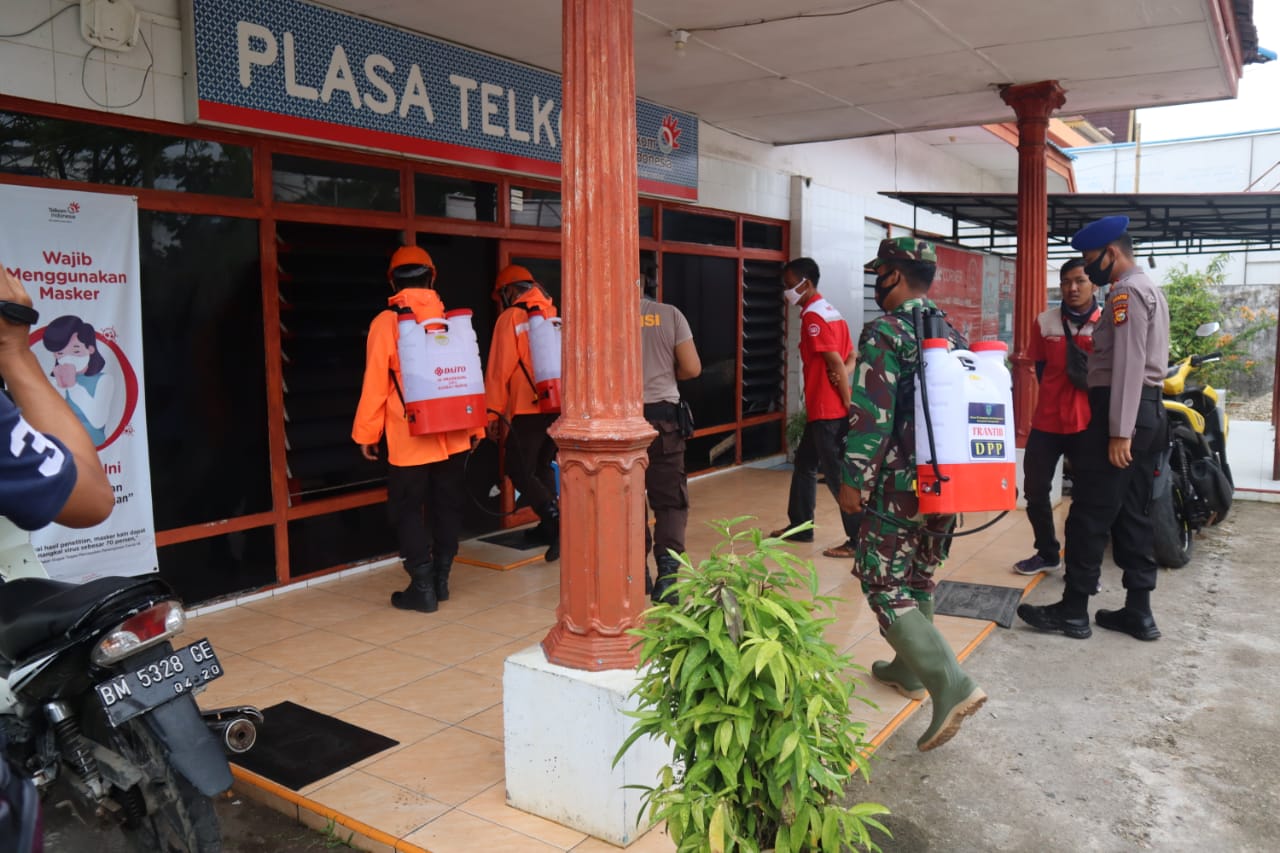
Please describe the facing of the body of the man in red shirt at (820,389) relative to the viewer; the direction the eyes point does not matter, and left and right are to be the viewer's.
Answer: facing to the left of the viewer

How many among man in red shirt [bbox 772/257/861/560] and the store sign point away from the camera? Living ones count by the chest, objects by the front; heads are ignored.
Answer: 0

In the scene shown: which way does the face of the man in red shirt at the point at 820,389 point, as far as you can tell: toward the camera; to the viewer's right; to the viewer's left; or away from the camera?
to the viewer's left

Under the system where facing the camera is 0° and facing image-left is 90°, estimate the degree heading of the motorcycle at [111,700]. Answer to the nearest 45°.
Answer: approximately 135°

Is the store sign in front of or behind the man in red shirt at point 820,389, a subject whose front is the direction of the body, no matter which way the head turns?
in front

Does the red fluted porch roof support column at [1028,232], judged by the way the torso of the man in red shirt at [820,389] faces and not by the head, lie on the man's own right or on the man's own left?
on the man's own right

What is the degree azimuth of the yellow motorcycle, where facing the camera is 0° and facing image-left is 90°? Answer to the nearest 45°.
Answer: approximately 225°

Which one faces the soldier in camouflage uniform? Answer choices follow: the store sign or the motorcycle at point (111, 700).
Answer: the store sign

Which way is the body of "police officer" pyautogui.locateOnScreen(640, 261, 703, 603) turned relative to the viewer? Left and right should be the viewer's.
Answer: facing away from the viewer
